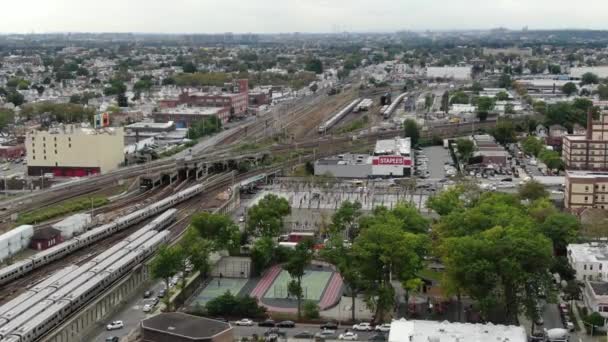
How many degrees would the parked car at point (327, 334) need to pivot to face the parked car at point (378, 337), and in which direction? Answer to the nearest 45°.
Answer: approximately 180°

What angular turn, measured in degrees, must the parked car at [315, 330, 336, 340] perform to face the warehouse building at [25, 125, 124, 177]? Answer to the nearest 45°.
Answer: approximately 45° to its right

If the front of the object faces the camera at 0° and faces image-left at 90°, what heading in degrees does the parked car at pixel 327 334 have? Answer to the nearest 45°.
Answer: approximately 90°

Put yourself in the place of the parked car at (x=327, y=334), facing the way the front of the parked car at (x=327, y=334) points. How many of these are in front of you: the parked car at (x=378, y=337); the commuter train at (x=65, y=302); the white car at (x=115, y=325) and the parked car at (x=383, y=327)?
2

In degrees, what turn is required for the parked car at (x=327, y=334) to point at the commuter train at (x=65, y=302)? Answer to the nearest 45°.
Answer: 0° — it already faces it

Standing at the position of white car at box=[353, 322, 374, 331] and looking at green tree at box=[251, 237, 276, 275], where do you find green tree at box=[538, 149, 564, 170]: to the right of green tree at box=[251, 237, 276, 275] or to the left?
right

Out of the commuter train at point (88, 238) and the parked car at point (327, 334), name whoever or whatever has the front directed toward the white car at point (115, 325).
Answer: the parked car
